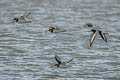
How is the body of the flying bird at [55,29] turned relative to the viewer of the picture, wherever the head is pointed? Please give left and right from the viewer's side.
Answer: facing to the left of the viewer
